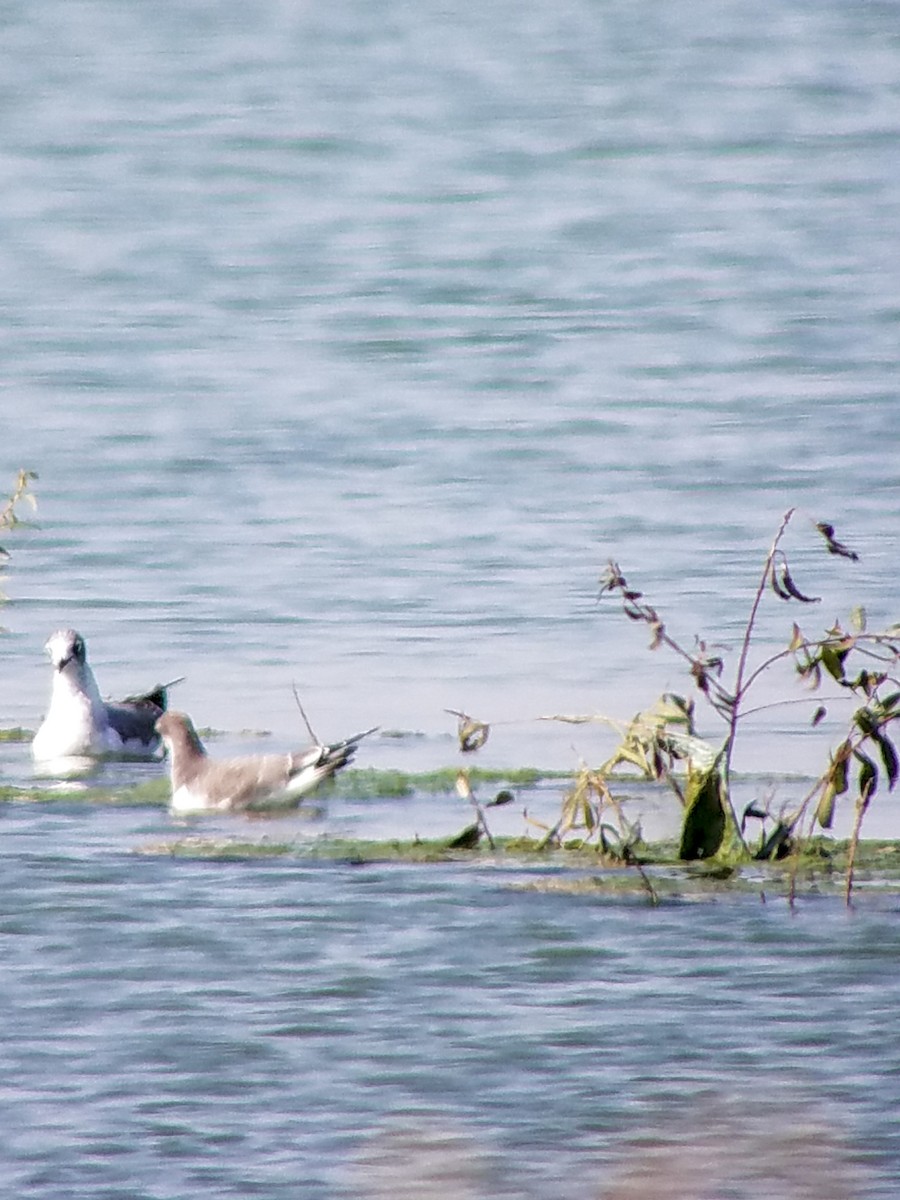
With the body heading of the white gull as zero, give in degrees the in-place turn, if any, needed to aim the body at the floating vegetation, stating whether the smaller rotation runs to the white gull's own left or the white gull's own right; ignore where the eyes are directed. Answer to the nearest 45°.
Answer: approximately 90° to the white gull's own left

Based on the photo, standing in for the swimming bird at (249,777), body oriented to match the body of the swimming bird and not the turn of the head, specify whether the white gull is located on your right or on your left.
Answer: on your right

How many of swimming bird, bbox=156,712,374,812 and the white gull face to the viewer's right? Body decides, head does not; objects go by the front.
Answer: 0

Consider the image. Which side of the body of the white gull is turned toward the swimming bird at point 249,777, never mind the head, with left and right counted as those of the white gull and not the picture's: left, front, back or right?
left

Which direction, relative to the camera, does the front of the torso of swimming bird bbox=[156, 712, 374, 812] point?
to the viewer's left

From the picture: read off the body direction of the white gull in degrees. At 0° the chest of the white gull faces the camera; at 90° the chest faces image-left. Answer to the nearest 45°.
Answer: approximately 45°

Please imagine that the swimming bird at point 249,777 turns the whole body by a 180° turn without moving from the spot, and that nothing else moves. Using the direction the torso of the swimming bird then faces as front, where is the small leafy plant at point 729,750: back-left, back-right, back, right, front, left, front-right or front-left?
front-right

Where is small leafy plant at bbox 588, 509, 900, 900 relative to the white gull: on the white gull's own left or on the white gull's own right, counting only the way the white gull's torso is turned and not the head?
on the white gull's own left
